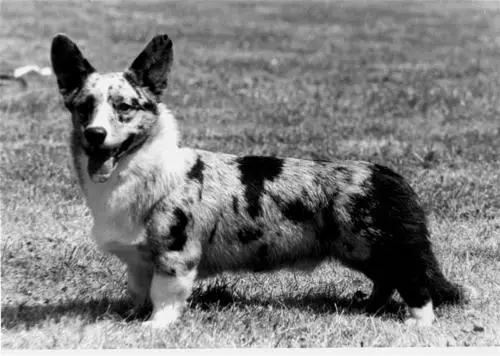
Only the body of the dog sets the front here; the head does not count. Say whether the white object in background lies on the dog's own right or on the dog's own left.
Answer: on the dog's own right

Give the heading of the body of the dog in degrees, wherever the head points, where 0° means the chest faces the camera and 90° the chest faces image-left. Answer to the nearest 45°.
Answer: approximately 90°
